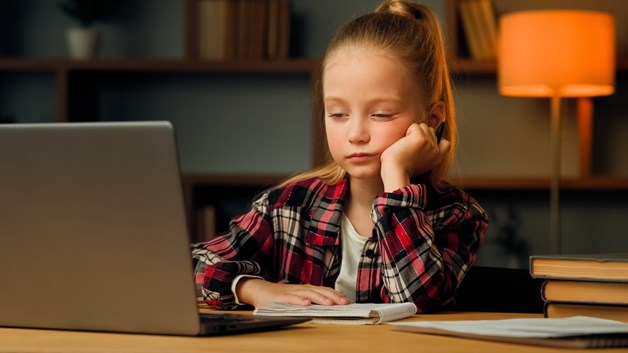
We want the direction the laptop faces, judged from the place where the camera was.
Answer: facing away from the viewer and to the right of the viewer

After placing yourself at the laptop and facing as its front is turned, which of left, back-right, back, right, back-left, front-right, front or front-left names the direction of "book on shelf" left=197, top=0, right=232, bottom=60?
front-left

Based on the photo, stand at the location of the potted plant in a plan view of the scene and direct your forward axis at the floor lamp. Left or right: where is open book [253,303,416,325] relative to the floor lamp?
right

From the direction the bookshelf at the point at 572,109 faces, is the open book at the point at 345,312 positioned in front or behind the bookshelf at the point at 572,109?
in front

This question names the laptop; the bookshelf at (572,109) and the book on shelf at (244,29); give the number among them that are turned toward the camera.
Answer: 2

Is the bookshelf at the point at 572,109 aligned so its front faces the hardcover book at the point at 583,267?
yes

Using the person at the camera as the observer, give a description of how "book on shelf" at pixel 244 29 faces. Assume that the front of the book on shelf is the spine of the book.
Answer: facing the viewer

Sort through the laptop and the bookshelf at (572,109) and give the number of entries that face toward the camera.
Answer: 1

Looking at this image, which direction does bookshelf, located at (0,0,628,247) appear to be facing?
toward the camera

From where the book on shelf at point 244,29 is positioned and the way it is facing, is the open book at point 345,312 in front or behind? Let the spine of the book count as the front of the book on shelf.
in front

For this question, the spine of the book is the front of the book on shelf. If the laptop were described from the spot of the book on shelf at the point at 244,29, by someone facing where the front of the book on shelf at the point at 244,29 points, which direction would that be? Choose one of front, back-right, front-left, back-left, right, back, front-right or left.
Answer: front
